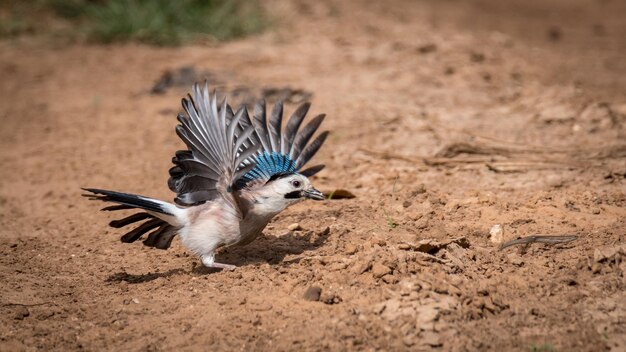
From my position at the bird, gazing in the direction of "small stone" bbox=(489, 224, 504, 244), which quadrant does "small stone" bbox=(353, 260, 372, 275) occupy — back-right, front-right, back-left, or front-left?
front-right

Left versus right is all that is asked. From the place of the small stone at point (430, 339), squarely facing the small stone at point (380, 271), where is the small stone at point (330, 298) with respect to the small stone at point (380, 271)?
left

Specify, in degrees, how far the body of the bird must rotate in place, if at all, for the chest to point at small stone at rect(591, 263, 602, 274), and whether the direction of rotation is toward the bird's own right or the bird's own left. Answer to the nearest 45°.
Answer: approximately 45° to the bird's own right

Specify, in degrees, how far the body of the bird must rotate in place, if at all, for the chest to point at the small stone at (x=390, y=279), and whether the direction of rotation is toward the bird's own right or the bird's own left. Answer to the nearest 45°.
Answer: approximately 45° to the bird's own right

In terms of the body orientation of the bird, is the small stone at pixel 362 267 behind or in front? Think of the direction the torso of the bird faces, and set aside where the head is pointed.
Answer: in front

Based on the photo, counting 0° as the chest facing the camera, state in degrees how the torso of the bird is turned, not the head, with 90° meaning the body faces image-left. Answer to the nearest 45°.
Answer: approximately 270°

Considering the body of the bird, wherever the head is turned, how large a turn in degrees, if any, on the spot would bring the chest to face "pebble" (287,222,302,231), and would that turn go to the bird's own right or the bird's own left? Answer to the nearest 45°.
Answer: approximately 45° to the bird's own left

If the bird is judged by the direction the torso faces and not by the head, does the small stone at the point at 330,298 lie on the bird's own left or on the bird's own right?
on the bird's own right

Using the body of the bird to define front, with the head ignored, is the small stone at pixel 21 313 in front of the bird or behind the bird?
behind

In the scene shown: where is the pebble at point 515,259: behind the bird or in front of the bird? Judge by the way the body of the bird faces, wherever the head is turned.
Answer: in front

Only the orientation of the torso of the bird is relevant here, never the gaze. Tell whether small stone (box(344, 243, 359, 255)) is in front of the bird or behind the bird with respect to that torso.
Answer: in front

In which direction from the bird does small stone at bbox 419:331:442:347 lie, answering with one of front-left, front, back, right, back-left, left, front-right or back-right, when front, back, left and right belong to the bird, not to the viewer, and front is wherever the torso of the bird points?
front-right
